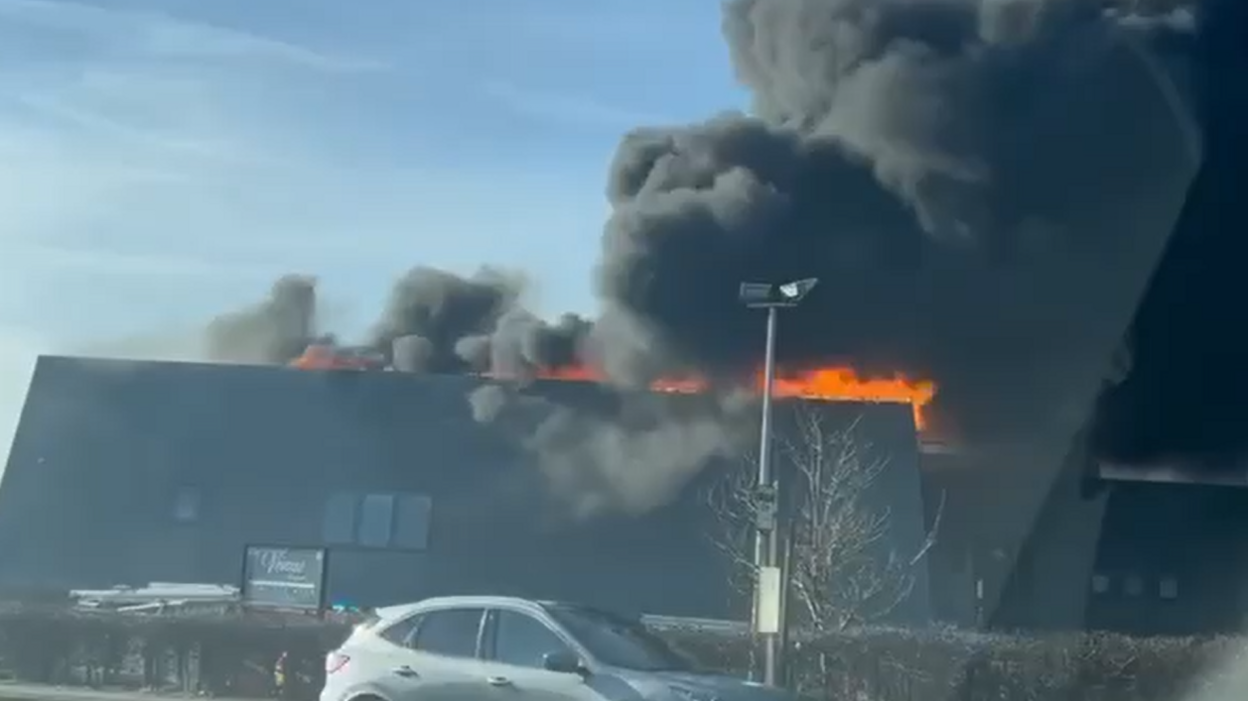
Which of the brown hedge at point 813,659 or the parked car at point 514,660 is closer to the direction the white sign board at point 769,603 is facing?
the parked car

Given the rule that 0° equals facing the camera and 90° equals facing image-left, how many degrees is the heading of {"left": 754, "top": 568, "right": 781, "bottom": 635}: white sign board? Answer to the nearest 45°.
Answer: approximately 0°

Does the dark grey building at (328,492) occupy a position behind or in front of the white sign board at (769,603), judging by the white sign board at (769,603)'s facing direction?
behind

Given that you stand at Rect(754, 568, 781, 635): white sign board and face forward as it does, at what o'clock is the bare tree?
The bare tree is roughly at 6 o'clock from the white sign board.

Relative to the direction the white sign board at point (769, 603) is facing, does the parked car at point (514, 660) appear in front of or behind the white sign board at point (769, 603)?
in front

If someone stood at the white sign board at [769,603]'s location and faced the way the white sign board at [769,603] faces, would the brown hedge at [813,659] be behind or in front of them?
behind

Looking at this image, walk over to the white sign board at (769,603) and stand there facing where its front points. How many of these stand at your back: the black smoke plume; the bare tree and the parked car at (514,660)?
2

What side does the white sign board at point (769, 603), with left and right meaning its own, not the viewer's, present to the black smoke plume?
back
